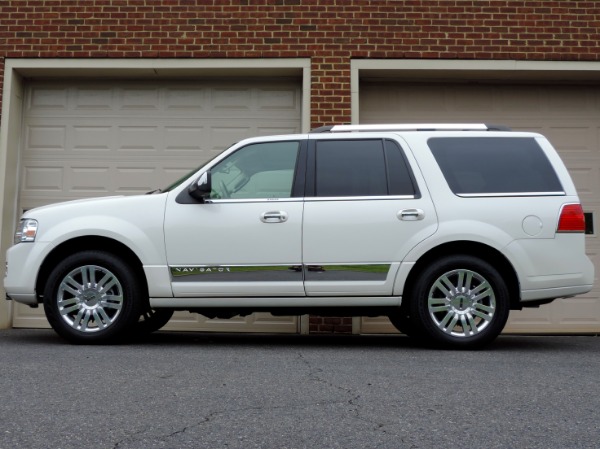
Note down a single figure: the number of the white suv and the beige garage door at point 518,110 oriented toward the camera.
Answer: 1

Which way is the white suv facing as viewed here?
to the viewer's left

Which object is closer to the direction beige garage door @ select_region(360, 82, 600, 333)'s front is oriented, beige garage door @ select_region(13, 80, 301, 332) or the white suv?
the white suv

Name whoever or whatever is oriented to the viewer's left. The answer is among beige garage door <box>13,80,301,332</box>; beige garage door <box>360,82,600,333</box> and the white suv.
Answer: the white suv

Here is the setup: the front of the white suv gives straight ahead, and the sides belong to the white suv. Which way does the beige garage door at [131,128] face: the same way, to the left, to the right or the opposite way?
to the left

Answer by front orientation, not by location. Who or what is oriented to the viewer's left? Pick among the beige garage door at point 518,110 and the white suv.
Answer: the white suv

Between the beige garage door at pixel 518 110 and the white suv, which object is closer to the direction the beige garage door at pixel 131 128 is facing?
the white suv

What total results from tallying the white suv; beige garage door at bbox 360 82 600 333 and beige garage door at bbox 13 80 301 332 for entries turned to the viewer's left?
1

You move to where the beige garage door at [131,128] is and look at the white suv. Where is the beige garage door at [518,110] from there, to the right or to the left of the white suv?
left

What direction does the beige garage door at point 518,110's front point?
toward the camera

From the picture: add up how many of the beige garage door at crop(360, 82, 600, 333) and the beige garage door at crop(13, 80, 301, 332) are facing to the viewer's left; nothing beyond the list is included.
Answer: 0

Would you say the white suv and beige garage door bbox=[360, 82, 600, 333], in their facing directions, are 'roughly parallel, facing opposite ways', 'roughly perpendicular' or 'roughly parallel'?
roughly perpendicular

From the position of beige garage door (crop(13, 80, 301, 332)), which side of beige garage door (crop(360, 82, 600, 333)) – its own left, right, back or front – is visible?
right

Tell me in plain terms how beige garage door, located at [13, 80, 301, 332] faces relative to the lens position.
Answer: facing the viewer
